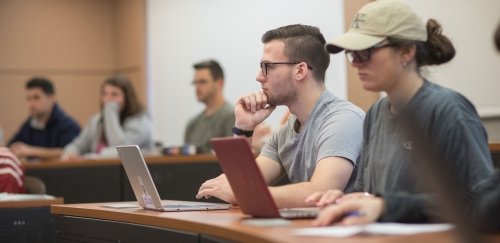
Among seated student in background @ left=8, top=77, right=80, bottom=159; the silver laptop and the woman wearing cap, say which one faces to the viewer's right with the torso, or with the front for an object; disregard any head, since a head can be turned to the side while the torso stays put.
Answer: the silver laptop

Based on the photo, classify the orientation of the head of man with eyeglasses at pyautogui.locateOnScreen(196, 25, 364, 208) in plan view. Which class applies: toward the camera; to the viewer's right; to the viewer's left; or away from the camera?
to the viewer's left

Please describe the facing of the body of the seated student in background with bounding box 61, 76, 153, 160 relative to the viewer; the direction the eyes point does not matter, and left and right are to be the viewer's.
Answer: facing the viewer and to the left of the viewer

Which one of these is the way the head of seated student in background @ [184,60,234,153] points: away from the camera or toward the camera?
toward the camera

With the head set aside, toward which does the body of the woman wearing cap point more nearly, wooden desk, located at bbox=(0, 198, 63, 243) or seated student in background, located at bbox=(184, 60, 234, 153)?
the wooden desk

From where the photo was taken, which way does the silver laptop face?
to the viewer's right
